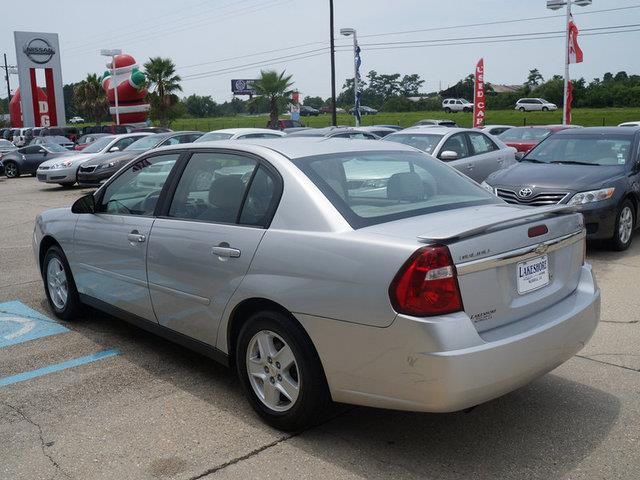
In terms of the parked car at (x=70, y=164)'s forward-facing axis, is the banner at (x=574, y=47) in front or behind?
behind

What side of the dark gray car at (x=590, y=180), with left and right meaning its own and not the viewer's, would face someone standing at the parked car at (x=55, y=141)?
right

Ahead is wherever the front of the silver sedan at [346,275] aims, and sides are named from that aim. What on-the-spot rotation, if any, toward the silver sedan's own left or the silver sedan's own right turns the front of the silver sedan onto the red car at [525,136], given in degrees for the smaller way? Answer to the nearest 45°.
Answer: approximately 45° to the silver sedan's own right

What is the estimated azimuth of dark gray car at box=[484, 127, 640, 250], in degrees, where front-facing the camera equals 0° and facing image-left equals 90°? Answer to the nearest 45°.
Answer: approximately 45°

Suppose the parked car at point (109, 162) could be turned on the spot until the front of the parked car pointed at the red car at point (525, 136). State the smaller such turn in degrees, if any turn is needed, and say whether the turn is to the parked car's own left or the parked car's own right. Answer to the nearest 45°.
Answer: approximately 135° to the parked car's own left

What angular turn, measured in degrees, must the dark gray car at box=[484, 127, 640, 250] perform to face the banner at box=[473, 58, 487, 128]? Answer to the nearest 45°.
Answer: approximately 135° to its right

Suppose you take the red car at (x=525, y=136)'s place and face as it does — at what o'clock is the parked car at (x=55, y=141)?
The parked car is roughly at 2 o'clock from the red car.

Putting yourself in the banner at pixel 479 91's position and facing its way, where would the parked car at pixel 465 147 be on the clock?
The parked car is roughly at 12 o'clock from the banner.

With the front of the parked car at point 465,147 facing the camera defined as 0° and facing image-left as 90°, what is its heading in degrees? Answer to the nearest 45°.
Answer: approximately 45°

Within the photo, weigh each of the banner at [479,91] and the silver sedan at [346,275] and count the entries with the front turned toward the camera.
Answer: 1

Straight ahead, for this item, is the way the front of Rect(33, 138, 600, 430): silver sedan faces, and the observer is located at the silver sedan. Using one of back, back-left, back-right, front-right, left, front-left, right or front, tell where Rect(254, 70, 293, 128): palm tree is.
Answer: front-right

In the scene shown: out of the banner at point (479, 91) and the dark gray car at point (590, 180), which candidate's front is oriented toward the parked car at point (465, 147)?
the banner
